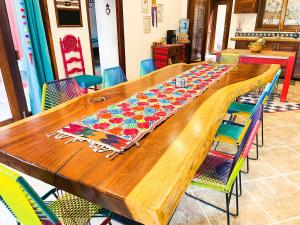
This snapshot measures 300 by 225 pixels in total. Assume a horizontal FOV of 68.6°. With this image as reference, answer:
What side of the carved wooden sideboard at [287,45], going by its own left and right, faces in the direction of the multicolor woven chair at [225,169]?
front

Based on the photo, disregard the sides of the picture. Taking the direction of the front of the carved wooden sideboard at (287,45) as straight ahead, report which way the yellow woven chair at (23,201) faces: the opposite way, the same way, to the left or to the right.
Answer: the opposite way

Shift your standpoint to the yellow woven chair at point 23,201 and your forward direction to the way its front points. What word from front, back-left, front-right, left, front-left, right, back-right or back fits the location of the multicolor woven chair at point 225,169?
front-right

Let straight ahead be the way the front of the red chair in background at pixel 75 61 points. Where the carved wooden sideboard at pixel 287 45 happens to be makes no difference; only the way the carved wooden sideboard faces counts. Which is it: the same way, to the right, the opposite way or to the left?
to the right

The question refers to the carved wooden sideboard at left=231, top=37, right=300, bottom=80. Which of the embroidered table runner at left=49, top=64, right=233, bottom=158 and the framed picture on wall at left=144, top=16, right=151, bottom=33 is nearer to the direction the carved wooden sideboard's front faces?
the embroidered table runner

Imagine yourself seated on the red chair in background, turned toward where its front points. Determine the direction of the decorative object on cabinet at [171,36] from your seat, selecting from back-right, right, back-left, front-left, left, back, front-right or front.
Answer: left

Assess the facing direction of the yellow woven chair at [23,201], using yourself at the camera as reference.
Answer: facing away from the viewer and to the right of the viewer

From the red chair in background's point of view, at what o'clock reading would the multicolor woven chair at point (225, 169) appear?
The multicolor woven chair is roughly at 1 o'clock from the red chair in background.

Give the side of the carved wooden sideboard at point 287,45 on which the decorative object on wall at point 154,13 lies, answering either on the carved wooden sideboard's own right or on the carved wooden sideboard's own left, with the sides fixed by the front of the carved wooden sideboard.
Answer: on the carved wooden sideboard's own right

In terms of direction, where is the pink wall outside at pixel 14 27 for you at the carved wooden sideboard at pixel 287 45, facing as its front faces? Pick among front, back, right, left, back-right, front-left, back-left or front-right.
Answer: front-right

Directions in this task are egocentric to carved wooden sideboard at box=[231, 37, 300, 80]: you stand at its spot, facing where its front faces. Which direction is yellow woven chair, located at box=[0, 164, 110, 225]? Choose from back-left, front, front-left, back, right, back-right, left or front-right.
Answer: front

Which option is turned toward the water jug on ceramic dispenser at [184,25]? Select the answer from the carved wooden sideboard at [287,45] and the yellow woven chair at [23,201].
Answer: the yellow woven chair

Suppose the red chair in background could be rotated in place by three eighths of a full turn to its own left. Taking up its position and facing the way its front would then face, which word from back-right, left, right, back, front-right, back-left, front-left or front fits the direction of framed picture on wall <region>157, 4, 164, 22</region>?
front-right

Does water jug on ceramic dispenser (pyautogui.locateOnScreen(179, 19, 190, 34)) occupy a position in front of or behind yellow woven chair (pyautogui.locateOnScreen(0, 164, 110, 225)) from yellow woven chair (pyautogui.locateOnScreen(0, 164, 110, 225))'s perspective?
in front

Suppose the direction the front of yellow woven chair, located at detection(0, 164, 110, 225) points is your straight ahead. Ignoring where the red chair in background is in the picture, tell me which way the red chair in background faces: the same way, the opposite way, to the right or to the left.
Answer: to the right

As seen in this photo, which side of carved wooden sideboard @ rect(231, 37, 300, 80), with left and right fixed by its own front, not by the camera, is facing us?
front
